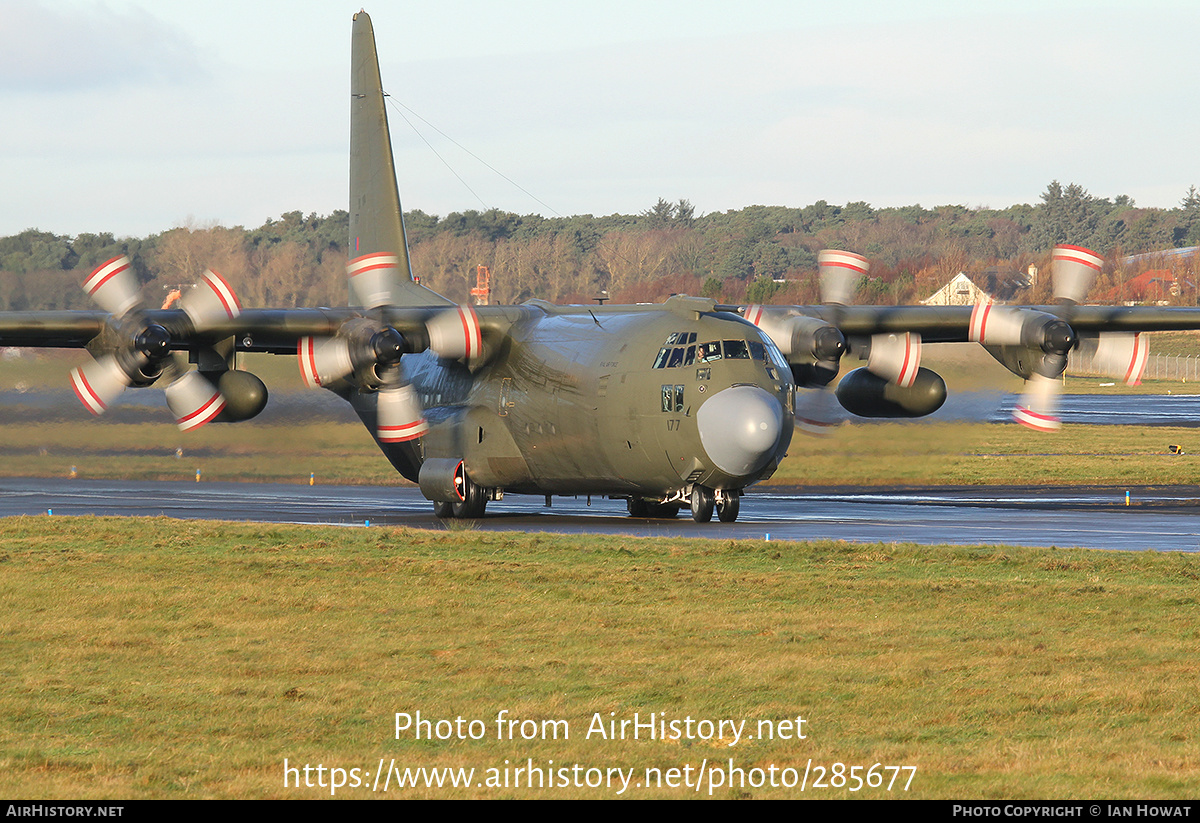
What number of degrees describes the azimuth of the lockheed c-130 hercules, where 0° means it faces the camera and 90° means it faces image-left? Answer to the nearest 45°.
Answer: approximately 315°
